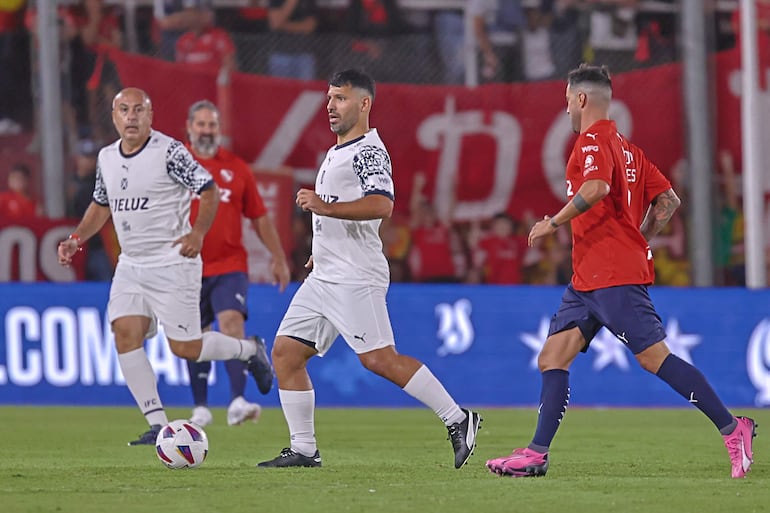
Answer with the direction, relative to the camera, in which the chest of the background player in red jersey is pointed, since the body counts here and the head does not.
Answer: toward the camera

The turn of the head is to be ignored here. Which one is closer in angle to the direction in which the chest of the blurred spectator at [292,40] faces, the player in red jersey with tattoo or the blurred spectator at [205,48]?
the player in red jersey with tattoo

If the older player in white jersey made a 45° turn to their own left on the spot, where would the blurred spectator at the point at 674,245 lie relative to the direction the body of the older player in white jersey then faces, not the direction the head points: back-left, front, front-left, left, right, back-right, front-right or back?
back-left

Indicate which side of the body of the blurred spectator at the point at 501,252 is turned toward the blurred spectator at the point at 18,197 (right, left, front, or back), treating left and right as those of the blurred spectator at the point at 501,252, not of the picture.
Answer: right

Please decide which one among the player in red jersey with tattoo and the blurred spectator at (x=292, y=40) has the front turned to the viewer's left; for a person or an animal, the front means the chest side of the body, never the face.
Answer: the player in red jersey with tattoo

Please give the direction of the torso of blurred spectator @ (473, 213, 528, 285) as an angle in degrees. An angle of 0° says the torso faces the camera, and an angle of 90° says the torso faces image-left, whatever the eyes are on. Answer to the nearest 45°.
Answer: approximately 0°

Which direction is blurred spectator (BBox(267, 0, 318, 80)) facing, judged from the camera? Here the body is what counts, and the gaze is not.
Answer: toward the camera

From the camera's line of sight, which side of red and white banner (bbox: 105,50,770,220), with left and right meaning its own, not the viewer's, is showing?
front

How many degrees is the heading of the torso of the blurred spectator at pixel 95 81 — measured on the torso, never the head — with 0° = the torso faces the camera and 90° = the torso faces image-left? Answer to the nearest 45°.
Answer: approximately 0°

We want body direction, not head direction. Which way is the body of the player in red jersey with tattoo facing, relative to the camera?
to the viewer's left

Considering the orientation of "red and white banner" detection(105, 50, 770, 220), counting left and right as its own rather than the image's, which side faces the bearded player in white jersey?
front
